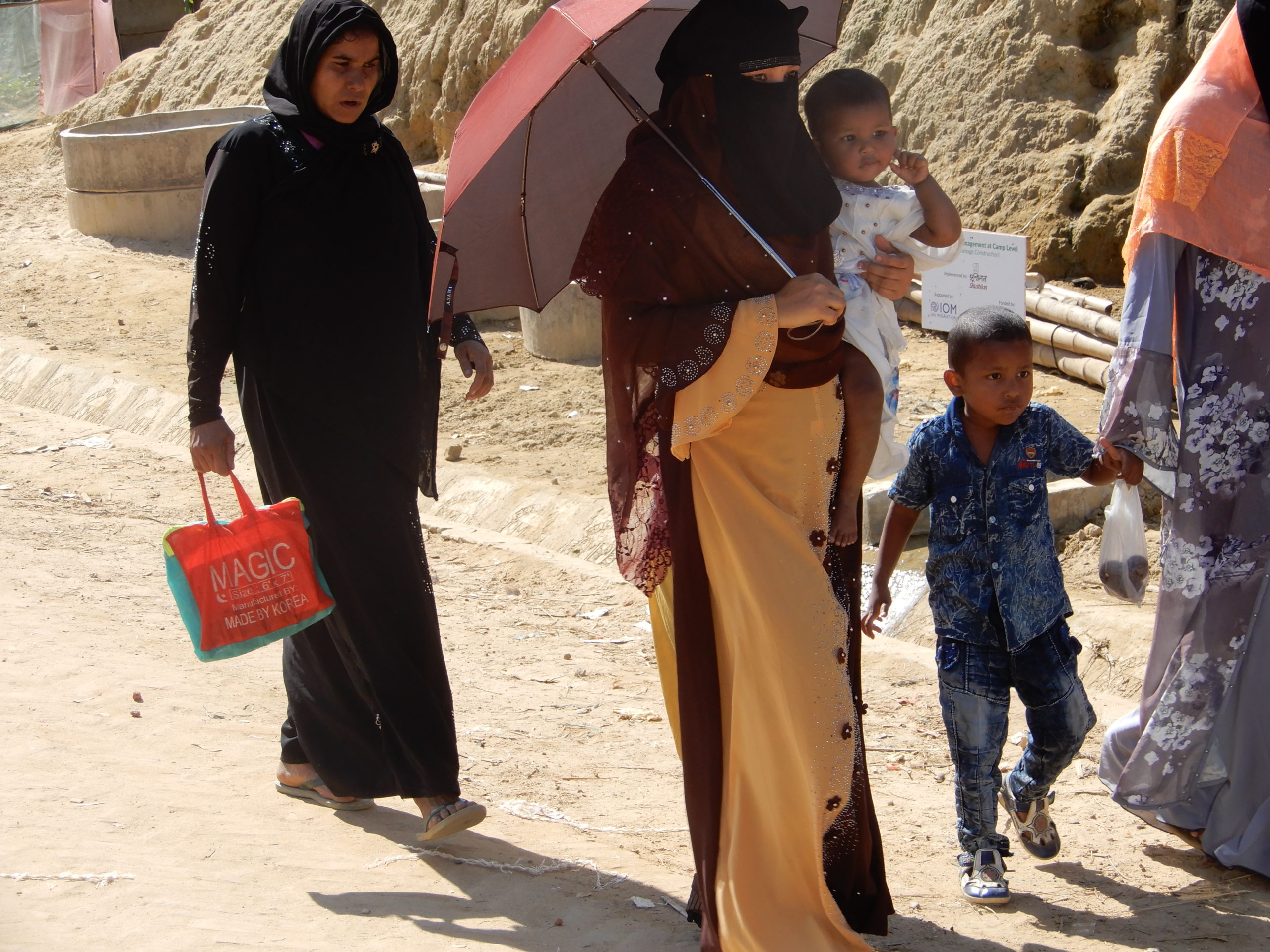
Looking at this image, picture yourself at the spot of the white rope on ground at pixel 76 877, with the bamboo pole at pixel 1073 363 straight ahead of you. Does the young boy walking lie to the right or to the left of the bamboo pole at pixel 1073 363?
right

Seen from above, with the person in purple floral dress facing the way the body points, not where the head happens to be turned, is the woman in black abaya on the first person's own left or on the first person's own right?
on the first person's own right

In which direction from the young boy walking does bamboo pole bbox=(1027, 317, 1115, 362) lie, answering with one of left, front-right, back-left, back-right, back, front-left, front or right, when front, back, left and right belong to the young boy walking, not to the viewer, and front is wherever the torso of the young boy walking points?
back

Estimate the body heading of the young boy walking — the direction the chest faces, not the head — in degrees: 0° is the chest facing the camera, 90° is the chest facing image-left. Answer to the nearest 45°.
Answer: approximately 0°
